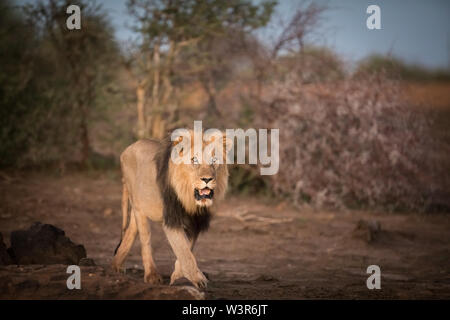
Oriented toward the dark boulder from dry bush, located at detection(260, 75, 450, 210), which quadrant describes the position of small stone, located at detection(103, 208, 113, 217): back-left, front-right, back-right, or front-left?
front-right

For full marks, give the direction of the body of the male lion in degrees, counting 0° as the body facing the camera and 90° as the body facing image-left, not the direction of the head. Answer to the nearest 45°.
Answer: approximately 315°

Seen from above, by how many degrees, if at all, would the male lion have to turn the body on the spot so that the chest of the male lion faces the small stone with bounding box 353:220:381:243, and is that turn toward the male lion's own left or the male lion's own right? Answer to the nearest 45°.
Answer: approximately 90° to the male lion's own left

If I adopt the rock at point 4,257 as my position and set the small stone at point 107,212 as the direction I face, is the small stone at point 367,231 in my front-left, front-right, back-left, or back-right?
front-right

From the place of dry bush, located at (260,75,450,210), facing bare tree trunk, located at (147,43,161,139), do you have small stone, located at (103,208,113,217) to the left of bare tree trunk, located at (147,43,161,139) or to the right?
left

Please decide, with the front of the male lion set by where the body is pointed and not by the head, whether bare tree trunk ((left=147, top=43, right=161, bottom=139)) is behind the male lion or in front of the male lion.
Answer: behind

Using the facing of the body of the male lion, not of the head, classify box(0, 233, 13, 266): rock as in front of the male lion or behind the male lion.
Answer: behind

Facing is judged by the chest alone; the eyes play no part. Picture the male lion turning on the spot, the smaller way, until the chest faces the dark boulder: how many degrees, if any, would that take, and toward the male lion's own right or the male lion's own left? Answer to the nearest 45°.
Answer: approximately 180°

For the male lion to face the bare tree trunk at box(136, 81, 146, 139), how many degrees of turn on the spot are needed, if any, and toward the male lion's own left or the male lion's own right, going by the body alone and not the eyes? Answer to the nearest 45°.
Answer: approximately 135° to the male lion's own left
